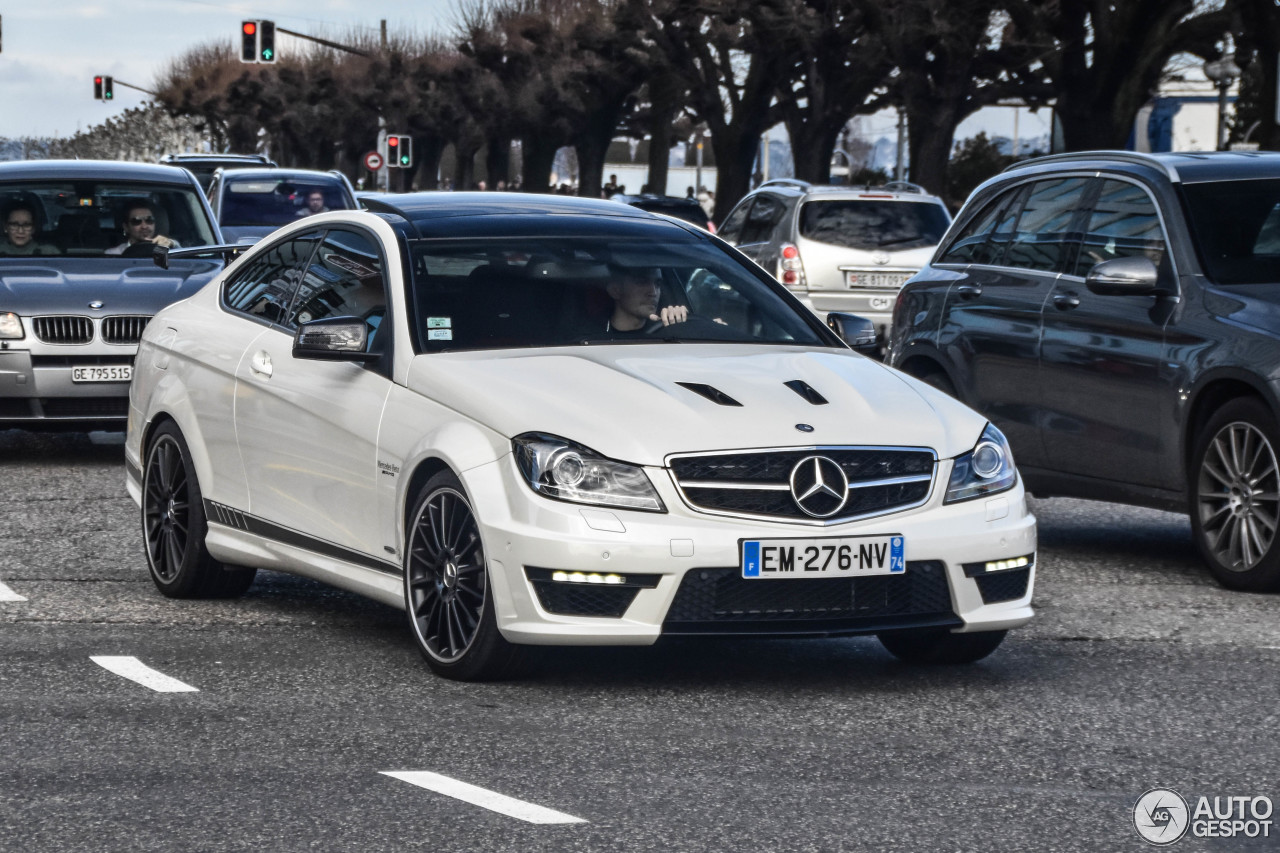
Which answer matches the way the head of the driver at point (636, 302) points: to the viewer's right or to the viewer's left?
to the viewer's right

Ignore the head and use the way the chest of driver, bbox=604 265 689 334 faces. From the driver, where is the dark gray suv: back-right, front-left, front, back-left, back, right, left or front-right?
left

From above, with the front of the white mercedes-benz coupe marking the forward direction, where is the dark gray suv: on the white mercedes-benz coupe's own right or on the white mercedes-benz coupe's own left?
on the white mercedes-benz coupe's own left

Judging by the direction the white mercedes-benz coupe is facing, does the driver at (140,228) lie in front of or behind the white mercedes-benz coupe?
behind

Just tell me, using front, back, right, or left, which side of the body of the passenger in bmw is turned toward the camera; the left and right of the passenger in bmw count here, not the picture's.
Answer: front

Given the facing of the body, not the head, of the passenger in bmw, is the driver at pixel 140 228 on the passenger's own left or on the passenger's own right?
on the passenger's own left

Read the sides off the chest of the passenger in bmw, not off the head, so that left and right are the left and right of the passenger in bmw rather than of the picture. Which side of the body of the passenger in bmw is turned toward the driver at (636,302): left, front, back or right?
front

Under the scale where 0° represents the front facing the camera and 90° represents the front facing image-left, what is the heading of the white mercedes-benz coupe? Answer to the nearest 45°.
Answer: approximately 315°

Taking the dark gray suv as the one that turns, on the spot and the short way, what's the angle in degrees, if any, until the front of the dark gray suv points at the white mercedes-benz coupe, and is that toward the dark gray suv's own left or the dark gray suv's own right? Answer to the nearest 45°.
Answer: approximately 90° to the dark gray suv's own right

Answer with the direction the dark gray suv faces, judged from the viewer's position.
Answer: facing the viewer and to the right of the viewer

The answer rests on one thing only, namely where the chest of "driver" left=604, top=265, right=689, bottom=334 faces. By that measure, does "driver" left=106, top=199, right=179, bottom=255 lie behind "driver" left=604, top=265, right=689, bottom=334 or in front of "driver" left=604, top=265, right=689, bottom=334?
behind
